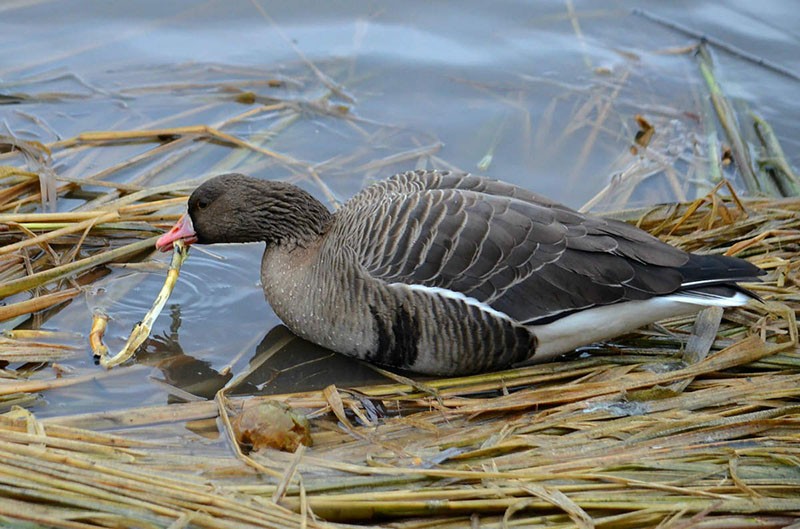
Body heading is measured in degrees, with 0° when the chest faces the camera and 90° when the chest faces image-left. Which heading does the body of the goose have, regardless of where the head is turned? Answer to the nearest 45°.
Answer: approximately 90°

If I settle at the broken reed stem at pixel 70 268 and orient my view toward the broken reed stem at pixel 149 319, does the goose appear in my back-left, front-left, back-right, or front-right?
front-left

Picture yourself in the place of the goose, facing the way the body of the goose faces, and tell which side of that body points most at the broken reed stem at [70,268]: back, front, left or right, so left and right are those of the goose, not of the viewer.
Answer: front

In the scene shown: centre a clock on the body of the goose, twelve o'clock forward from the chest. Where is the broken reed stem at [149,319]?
The broken reed stem is roughly at 12 o'clock from the goose.
